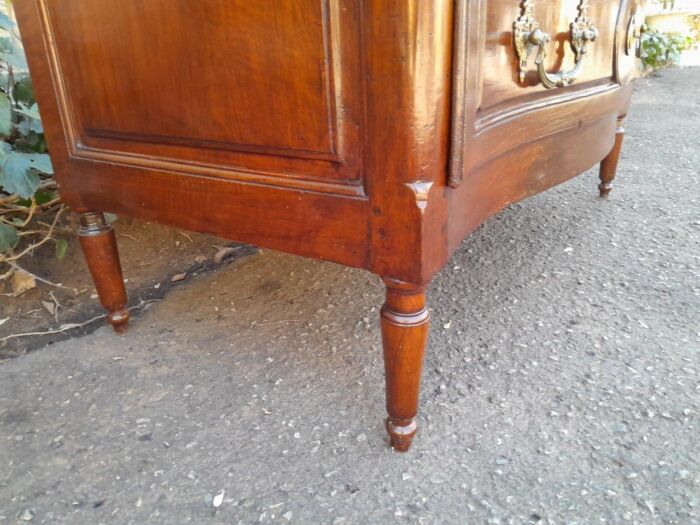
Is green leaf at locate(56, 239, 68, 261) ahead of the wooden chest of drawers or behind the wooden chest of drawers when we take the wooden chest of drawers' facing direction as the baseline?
behind

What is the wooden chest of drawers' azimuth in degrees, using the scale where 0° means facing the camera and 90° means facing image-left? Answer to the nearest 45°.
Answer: approximately 315°
